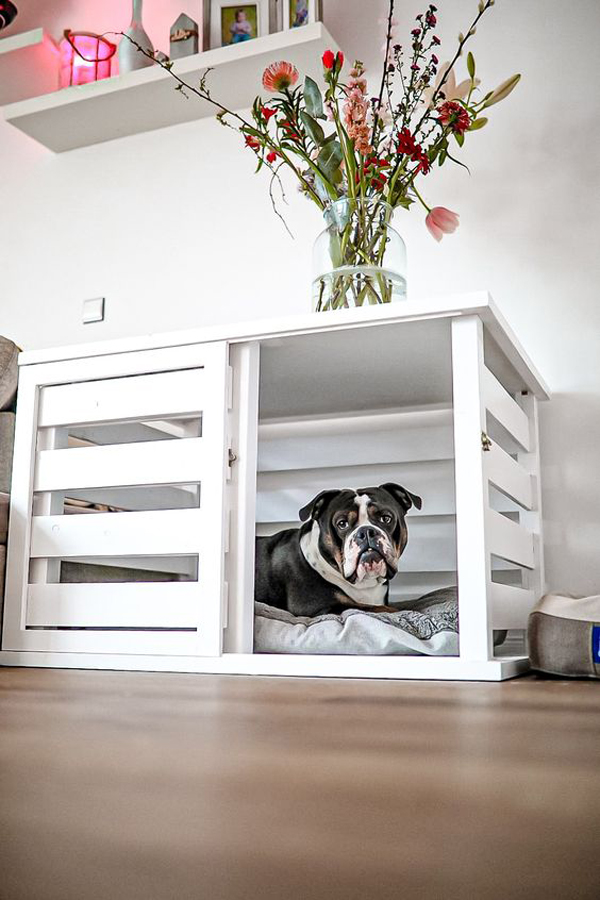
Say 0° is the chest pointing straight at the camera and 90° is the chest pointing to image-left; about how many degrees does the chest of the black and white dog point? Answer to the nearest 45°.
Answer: approximately 315°

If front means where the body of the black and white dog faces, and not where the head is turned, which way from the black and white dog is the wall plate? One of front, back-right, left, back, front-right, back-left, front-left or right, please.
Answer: back
